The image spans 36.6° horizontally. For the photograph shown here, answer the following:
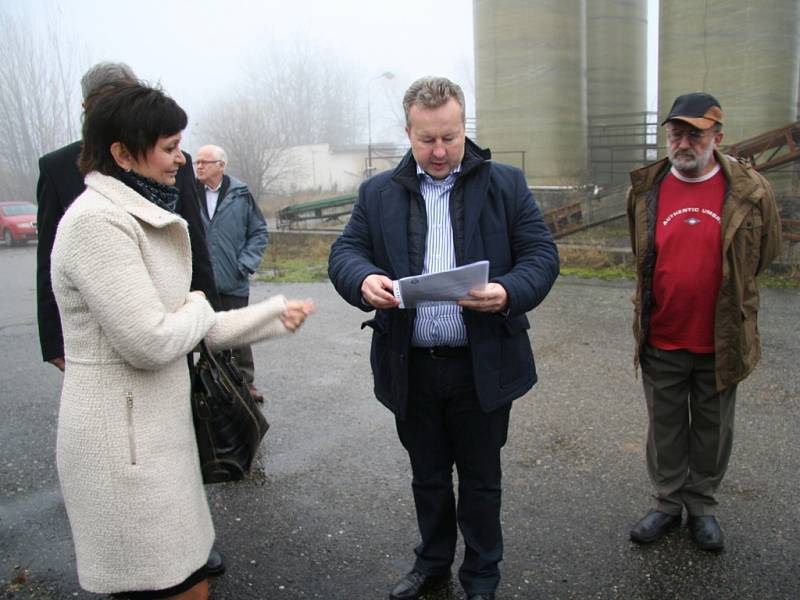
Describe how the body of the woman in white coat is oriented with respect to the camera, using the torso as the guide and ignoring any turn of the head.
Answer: to the viewer's right

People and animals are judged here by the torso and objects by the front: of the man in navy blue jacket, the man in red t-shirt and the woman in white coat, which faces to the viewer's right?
the woman in white coat

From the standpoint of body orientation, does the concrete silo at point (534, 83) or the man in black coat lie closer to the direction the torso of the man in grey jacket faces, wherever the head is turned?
the man in black coat

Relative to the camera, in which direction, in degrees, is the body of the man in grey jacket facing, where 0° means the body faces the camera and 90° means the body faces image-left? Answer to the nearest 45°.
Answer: approximately 45°

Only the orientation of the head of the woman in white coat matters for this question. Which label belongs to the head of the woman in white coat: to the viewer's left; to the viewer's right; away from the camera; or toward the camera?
to the viewer's right

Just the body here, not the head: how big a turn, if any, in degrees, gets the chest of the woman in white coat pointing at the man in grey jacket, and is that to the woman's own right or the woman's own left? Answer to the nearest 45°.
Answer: approximately 90° to the woman's own left

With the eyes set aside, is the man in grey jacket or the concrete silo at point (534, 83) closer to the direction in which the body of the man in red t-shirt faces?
the man in grey jacket

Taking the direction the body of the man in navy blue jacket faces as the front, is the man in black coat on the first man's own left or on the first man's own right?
on the first man's own right

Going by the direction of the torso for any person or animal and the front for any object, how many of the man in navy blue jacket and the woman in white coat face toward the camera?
1
